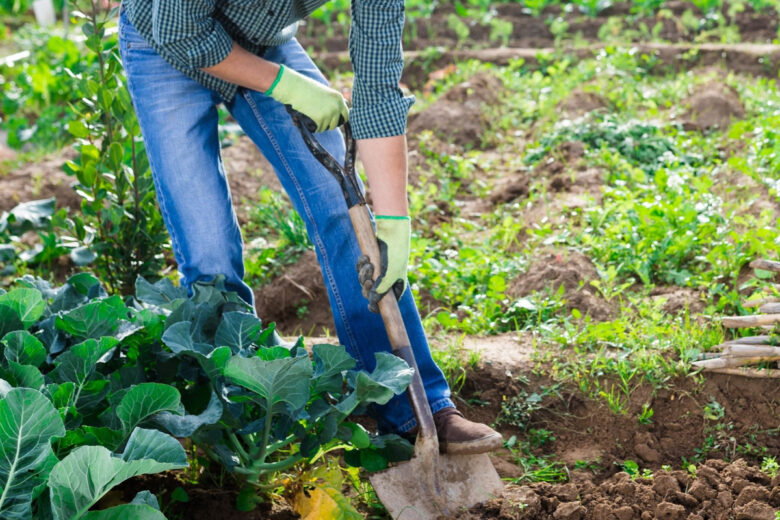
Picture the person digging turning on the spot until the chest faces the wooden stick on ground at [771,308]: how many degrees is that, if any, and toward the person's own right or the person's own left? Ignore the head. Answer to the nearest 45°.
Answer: approximately 45° to the person's own left

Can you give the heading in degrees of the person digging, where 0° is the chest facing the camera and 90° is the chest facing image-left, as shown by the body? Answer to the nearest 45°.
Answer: approximately 315°

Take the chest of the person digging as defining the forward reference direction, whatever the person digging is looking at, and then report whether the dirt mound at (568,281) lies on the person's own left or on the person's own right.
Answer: on the person's own left

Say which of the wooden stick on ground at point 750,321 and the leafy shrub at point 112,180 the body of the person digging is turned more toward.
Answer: the wooden stick on ground

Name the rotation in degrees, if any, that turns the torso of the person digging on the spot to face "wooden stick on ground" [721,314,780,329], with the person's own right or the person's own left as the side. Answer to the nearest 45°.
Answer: approximately 45° to the person's own left
